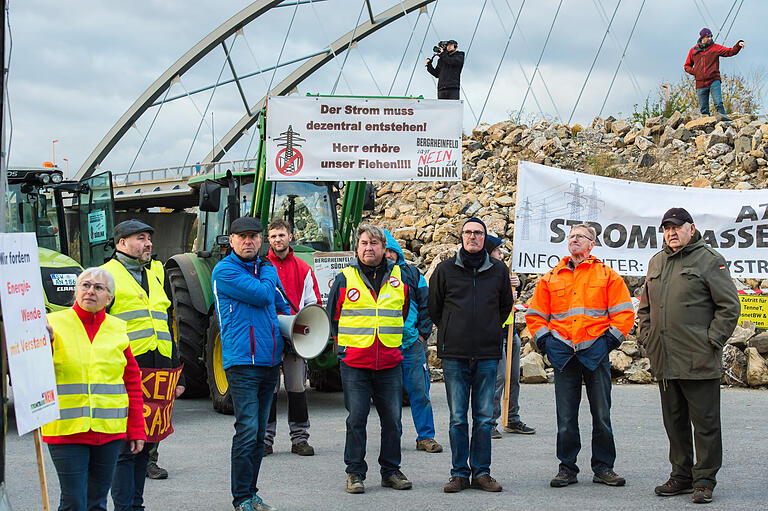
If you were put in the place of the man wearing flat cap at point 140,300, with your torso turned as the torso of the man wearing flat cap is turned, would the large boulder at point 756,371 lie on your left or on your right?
on your left

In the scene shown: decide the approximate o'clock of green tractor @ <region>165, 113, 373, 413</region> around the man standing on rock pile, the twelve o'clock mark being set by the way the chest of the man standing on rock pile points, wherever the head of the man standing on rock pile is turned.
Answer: The green tractor is roughly at 1 o'clock from the man standing on rock pile.

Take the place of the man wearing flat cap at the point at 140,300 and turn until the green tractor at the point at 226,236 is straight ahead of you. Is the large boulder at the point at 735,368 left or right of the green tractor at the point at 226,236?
right

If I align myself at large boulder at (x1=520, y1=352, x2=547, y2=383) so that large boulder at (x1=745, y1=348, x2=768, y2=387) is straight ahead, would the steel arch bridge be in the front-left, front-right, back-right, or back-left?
back-left

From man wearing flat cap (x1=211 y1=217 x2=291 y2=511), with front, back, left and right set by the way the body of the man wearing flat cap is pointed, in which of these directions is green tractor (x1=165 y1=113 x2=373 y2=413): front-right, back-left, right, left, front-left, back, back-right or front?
back-left

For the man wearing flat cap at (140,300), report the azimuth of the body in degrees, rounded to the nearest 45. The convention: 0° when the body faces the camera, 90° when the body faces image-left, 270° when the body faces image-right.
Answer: approximately 315°

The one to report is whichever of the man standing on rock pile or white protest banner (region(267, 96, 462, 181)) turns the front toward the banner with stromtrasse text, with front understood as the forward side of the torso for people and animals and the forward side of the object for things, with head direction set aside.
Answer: the man standing on rock pile

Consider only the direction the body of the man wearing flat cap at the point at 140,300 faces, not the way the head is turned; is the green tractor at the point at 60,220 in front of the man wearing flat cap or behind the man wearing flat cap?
behind

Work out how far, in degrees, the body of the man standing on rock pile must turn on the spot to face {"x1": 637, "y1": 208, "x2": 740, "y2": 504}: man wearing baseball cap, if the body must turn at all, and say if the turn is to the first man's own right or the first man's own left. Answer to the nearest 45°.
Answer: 0° — they already face them

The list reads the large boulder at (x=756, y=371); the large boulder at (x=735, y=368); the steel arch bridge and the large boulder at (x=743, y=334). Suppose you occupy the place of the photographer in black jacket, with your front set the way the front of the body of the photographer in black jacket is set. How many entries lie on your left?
3
